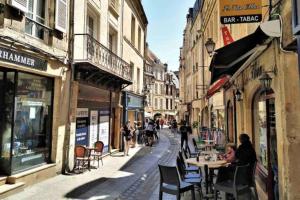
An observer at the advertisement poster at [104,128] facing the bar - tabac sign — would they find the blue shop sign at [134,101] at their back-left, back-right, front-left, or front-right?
back-left

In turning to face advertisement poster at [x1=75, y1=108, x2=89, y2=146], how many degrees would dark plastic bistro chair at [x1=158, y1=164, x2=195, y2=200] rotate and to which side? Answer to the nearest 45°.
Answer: approximately 90° to its left

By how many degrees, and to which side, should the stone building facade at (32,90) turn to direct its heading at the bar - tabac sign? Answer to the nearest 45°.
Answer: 0° — it already faces it

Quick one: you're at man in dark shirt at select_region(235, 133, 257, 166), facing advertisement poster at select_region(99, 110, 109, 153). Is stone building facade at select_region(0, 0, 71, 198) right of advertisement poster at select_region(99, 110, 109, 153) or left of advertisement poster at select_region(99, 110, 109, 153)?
left

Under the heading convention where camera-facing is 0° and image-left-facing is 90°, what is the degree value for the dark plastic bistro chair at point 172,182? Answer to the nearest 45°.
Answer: approximately 225°

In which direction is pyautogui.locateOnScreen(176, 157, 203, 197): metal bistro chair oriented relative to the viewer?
to the viewer's right
